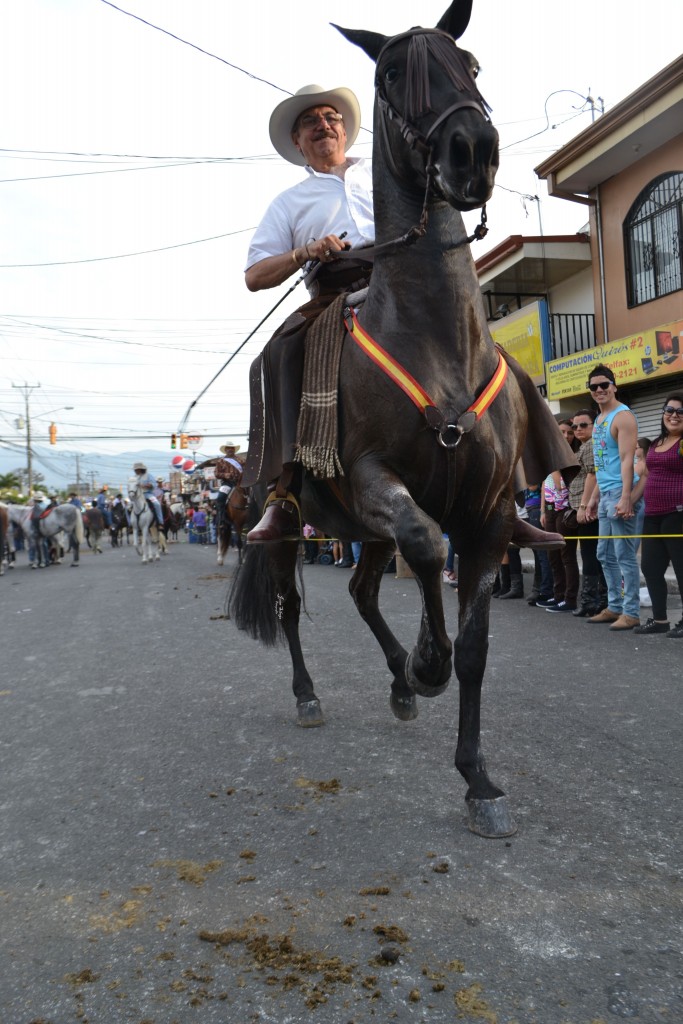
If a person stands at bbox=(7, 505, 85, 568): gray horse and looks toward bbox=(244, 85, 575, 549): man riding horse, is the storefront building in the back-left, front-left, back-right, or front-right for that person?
front-left

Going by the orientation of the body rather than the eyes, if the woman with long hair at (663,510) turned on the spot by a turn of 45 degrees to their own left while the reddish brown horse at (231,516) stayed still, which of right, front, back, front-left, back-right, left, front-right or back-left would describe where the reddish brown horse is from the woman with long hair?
back-right

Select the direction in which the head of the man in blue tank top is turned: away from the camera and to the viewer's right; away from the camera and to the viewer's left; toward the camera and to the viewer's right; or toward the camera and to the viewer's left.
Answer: toward the camera and to the viewer's left

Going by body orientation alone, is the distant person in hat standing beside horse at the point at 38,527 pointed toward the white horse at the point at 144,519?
no

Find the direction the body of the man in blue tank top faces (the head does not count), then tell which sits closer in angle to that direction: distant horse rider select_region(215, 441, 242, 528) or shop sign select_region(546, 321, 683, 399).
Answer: the distant horse rider

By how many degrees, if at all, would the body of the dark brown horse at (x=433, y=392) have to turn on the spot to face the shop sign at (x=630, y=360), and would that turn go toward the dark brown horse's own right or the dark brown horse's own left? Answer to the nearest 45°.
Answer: approximately 135° to the dark brown horse's own left

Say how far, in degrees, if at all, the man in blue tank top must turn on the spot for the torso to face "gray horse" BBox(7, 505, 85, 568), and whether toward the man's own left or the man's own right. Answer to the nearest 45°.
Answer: approximately 90° to the man's own right

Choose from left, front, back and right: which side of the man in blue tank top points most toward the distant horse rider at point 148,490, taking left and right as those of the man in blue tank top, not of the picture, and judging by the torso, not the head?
right

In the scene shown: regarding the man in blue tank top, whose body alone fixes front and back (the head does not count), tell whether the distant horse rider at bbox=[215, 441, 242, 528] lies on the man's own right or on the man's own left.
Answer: on the man's own right

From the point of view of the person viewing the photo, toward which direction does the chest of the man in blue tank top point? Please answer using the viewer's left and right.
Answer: facing the viewer and to the left of the viewer

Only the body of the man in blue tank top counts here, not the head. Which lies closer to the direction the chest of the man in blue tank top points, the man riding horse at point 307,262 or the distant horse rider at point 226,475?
the man riding horse

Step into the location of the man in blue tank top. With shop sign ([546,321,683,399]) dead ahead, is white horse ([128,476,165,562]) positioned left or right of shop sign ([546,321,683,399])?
left

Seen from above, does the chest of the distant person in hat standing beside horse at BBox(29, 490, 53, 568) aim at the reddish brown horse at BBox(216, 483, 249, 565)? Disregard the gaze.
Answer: no

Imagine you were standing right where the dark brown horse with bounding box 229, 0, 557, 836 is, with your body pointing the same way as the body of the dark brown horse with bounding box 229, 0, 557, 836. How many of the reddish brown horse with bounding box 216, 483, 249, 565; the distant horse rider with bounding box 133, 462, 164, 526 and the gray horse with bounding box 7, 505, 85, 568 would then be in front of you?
0
